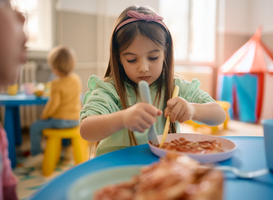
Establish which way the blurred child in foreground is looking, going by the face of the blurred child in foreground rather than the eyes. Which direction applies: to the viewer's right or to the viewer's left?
to the viewer's right

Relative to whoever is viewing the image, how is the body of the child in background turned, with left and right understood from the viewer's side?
facing away from the viewer and to the left of the viewer

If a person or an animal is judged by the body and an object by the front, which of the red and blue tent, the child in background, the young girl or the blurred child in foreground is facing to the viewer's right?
the blurred child in foreground

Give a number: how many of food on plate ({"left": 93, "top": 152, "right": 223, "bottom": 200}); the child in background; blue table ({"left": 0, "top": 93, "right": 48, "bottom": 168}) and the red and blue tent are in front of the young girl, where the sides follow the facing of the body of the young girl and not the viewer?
1

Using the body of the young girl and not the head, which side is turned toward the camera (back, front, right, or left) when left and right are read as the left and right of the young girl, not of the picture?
front

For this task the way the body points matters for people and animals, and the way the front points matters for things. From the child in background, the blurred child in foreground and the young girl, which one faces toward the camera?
the young girl

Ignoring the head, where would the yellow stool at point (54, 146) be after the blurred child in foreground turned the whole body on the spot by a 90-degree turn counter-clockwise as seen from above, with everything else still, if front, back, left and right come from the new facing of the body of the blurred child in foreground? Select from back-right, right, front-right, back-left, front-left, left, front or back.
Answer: front

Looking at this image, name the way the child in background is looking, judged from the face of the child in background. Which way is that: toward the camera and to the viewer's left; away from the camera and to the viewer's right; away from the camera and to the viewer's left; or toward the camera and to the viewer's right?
away from the camera and to the viewer's left

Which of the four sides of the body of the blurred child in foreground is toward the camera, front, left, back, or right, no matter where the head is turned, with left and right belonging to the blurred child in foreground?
right

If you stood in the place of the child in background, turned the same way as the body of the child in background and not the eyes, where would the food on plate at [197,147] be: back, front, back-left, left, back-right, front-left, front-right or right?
back-left

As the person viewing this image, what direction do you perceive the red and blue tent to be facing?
facing the viewer and to the left of the viewer
